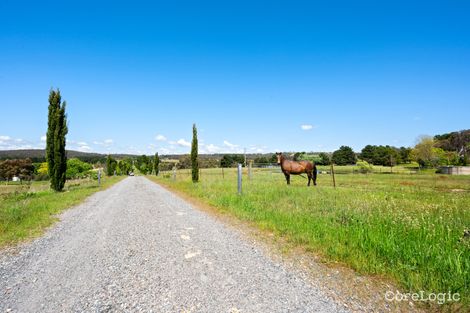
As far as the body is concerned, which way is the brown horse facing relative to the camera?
to the viewer's left

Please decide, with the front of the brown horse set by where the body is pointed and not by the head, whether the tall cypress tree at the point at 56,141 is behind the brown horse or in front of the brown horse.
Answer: in front
